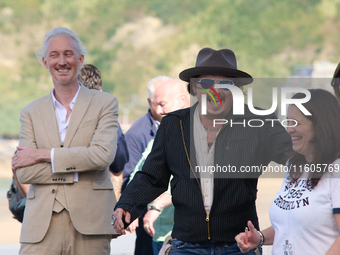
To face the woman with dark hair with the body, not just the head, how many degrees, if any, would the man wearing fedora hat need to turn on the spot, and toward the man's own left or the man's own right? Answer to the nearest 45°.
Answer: approximately 45° to the man's own left

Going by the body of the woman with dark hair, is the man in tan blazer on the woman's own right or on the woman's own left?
on the woman's own right

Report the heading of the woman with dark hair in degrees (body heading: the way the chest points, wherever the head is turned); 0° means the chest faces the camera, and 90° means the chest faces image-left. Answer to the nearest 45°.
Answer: approximately 45°

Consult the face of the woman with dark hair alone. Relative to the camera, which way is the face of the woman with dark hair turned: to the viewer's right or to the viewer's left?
to the viewer's left

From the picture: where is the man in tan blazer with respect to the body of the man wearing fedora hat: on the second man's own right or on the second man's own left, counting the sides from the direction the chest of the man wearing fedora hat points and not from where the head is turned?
on the second man's own right

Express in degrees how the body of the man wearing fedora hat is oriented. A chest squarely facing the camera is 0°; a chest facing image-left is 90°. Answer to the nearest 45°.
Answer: approximately 0°
